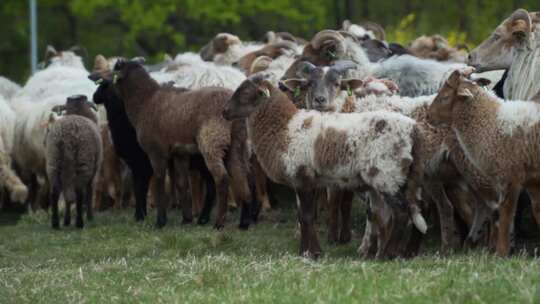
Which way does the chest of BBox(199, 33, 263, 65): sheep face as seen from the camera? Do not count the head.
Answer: to the viewer's left

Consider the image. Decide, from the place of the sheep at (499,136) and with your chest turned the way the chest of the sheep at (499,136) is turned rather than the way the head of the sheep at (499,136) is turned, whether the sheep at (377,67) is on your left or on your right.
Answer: on your right

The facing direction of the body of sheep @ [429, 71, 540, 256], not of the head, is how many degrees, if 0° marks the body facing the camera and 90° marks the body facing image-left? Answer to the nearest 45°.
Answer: approximately 90°

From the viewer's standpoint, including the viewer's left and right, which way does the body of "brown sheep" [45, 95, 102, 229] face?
facing away from the viewer

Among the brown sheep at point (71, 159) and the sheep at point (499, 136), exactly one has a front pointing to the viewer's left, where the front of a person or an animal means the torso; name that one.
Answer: the sheep

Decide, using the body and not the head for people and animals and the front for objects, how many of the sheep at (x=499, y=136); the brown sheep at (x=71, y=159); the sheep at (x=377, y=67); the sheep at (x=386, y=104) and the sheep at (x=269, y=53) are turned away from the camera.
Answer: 1

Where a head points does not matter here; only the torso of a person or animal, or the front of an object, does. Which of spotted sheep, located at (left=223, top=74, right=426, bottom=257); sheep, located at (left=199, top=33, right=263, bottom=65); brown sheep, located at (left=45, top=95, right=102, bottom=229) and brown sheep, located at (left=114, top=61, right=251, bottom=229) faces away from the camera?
brown sheep, located at (left=45, top=95, right=102, bottom=229)

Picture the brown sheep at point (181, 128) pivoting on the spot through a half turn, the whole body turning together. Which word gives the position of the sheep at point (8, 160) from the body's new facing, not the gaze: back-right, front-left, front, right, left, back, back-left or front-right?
back-left

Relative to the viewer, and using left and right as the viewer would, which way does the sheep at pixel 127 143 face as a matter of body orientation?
facing to the left of the viewer

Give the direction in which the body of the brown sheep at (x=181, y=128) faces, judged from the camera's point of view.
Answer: to the viewer's left
